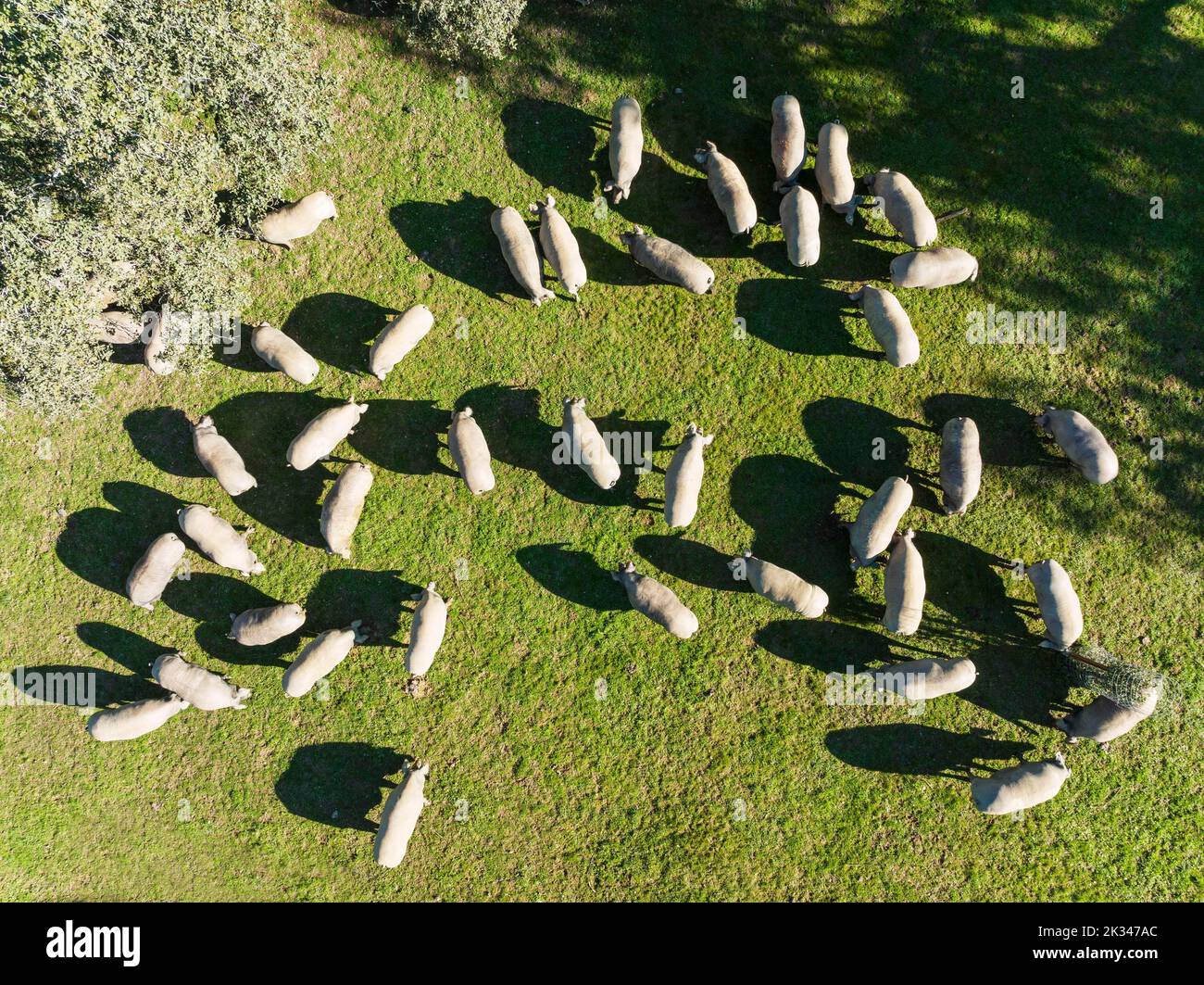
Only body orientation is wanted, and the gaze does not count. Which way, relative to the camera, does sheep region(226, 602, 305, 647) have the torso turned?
to the viewer's left
